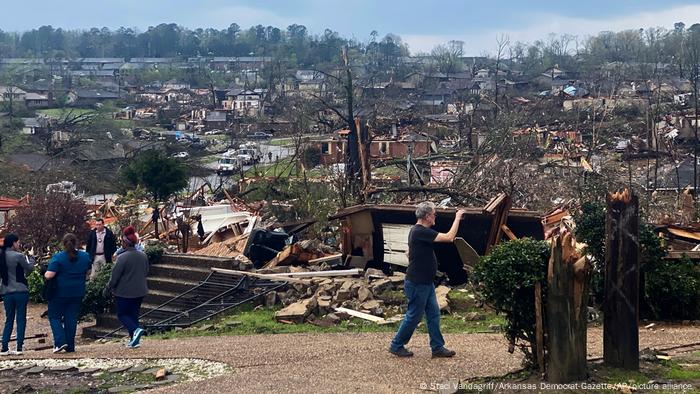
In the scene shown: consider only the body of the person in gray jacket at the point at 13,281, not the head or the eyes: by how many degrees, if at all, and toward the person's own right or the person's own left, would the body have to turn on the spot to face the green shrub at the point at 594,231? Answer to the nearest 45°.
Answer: approximately 45° to the person's own right

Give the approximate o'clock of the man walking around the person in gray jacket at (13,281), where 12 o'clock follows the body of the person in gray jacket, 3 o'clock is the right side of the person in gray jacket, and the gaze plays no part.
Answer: The man walking is roughly at 3 o'clock from the person in gray jacket.

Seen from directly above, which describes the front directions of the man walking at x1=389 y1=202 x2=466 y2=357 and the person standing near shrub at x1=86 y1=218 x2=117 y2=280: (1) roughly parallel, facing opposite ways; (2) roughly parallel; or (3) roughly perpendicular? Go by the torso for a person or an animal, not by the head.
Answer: roughly perpendicular

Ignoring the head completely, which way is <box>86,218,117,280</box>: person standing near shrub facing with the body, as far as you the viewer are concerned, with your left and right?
facing the viewer

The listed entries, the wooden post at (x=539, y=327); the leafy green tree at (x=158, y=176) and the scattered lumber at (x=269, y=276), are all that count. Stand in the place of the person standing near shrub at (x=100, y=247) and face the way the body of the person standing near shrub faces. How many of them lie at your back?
1

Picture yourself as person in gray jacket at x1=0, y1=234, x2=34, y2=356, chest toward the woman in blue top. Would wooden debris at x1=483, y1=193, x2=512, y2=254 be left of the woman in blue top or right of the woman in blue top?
left

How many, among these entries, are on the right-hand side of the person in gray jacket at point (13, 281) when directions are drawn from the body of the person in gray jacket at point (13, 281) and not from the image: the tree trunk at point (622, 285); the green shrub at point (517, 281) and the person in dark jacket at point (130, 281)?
3

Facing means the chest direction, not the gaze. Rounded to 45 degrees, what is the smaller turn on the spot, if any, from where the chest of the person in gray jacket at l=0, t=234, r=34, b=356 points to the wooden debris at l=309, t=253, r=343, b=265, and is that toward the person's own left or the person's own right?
0° — they already face it

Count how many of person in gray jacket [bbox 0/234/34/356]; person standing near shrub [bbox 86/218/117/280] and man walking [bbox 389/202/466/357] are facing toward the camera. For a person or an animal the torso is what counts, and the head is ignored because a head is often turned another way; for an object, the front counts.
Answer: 1

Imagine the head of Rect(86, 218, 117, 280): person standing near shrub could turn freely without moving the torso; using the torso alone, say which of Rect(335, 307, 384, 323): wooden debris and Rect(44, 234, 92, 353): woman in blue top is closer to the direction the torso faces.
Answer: the woman in blue top

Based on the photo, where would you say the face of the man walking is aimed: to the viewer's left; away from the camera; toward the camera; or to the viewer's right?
to the viewer's right

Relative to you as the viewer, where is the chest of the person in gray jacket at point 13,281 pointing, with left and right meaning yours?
facing away from the viewer and to the right of the viewer

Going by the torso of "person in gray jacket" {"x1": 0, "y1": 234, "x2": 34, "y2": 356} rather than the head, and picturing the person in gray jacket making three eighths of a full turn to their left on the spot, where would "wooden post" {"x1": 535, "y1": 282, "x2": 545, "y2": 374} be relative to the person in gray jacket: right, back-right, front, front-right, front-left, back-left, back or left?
back-left
